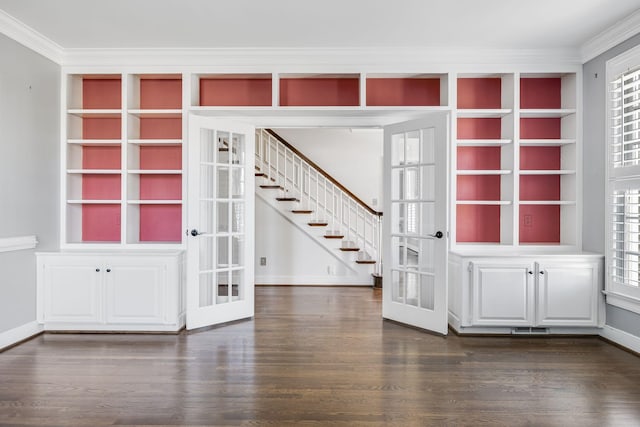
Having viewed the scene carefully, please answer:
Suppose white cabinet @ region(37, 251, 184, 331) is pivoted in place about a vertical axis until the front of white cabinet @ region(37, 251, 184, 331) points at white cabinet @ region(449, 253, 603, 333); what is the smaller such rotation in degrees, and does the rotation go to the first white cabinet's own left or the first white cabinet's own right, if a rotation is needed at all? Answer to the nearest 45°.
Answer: approximately 45° to the first white cabinet's own left

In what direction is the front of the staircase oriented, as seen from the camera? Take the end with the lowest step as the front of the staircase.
facing to the right of the viewer

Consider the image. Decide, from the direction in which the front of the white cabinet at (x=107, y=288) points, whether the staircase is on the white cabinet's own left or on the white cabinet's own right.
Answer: on the white cabinet's own left

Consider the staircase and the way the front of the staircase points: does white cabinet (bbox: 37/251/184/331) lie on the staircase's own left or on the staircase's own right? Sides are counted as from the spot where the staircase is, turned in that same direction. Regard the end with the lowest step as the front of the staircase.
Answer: on the staircase's own right

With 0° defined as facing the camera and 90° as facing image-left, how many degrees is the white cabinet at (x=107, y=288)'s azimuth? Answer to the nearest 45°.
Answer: approximately 0°

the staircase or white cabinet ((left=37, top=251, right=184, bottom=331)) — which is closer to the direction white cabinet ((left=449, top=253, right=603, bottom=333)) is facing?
the white cabinet

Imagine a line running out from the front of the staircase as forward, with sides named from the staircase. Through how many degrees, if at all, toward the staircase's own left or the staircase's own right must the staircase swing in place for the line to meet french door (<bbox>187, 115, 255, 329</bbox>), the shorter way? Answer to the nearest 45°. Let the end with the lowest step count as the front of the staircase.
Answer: approximately 90° to the staircase's own right

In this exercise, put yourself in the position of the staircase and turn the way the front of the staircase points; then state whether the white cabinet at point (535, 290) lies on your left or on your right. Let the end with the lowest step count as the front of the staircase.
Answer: on your right

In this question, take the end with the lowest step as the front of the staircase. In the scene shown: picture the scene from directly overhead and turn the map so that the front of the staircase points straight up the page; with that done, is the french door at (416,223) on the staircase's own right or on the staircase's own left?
on the staircase's own right

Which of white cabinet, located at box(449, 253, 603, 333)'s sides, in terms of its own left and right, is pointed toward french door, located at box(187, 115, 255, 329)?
right
